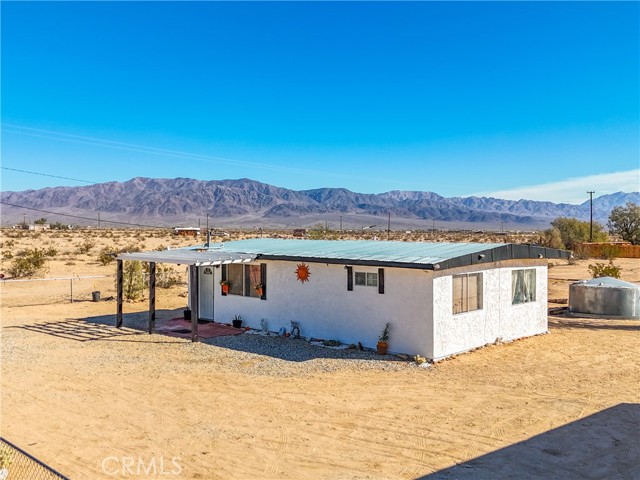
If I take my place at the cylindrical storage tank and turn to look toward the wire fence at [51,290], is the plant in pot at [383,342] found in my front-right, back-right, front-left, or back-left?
front-left

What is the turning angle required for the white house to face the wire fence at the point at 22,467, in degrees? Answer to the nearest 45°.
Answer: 0° — it already faces it

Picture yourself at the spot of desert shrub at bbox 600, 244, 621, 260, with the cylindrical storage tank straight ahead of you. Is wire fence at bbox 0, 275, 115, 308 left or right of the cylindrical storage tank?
right

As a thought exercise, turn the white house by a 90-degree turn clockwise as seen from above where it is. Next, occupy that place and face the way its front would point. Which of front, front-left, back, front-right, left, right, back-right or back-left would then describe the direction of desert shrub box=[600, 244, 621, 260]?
right

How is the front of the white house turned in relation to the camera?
facing the viewer and to the left of the viewer

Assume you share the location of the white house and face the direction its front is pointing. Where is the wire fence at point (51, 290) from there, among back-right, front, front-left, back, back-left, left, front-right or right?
right

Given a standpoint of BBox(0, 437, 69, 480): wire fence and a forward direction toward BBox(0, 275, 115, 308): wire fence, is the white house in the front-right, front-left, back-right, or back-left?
front-right
